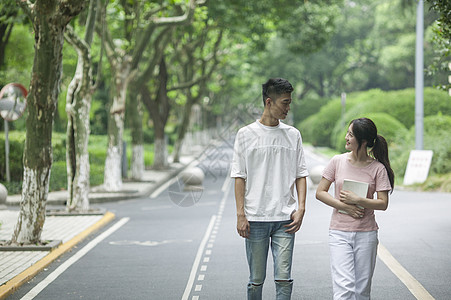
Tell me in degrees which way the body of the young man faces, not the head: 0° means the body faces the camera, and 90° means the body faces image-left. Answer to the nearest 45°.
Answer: approximately 0°

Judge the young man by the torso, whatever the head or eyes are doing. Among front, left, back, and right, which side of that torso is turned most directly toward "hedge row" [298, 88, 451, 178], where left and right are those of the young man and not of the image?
back

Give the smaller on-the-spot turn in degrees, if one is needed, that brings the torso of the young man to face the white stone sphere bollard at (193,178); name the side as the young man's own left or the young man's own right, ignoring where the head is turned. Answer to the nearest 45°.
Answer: approximately 180°

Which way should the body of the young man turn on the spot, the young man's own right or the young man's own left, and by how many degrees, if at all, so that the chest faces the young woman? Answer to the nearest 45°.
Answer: approximately 90° to the young man's own left

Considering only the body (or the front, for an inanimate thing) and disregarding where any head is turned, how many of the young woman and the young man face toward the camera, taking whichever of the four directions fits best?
2

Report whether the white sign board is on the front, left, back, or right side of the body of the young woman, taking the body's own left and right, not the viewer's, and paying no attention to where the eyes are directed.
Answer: back

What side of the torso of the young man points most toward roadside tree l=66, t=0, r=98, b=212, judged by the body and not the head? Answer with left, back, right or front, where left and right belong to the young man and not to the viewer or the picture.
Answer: back

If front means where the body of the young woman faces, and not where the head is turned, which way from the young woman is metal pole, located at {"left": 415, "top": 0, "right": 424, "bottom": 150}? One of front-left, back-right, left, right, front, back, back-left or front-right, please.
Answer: back

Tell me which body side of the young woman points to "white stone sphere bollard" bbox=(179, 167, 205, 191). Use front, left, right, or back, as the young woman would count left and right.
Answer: back

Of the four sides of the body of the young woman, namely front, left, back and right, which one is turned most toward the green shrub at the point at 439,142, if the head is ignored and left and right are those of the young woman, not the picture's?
back
